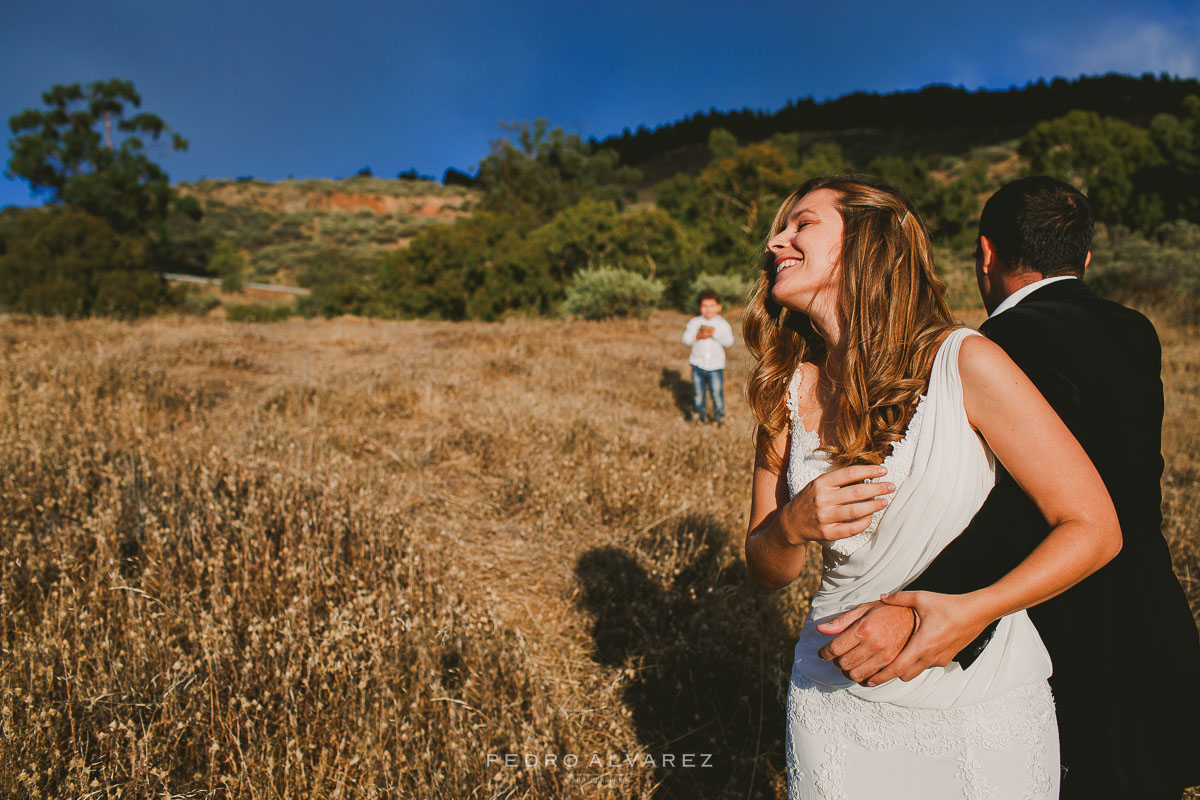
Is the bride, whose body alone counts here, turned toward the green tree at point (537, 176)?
no

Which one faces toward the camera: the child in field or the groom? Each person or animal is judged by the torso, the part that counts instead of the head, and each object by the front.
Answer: the child in field

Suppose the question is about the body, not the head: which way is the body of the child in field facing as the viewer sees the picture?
toward the camera

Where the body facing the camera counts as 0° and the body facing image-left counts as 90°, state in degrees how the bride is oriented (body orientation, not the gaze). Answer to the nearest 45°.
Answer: approximately 45°

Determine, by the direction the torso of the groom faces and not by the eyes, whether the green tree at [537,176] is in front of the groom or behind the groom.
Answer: in front

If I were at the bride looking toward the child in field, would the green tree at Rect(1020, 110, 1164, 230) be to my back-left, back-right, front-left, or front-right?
front-right

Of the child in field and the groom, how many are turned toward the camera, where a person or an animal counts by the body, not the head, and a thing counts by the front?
1

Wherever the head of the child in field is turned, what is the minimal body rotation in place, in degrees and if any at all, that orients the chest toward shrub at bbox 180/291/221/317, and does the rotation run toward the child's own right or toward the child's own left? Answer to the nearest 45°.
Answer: approximately 135° to the child's own right

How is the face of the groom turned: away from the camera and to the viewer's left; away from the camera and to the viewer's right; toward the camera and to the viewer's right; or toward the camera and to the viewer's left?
away from the camera and to the viewer's left

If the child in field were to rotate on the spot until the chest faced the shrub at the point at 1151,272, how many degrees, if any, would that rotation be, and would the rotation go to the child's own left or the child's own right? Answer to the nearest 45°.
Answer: approximately 135° to the child's own left

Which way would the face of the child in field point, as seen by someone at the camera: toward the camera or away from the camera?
toward the camera

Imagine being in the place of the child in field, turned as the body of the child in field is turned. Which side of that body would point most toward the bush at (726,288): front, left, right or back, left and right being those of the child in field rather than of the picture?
back

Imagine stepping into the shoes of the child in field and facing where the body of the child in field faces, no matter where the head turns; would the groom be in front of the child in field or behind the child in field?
in front
